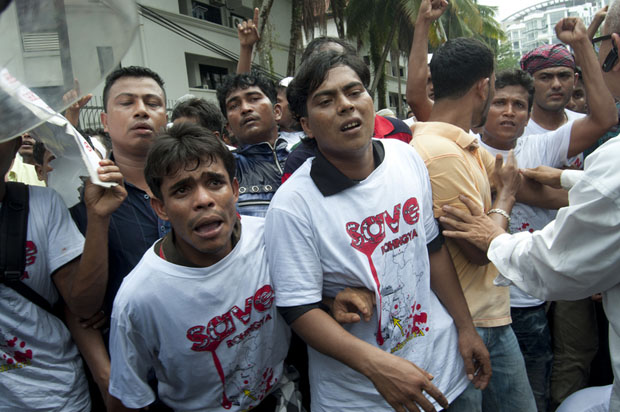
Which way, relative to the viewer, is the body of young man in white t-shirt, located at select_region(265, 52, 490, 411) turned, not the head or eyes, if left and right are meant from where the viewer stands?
facing the viewer and to the right of the viewer

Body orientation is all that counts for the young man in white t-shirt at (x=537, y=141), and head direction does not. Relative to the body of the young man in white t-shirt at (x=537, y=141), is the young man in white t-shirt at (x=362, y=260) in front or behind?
in front

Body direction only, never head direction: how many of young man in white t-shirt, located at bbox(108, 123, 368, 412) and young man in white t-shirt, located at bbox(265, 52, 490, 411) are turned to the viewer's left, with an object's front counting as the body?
0

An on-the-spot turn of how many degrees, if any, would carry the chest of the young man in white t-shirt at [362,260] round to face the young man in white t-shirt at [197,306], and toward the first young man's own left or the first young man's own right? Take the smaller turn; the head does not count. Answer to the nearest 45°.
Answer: approximately 135° to the first young man's own right

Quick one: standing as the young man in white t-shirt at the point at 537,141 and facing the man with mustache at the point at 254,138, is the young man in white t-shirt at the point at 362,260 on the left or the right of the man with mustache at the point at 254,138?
left

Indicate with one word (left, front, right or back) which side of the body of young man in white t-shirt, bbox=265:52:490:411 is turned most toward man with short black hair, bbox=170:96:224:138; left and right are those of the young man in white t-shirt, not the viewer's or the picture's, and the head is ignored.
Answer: back

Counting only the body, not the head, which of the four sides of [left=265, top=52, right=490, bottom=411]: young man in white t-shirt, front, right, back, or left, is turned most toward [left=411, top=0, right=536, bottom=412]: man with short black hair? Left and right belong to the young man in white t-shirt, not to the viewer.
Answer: left

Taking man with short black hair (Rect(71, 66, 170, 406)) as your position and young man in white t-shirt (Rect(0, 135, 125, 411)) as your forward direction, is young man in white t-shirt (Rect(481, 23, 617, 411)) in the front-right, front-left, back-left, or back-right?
back-left

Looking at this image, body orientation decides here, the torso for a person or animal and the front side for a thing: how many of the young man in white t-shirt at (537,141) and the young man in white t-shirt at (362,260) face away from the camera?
0
